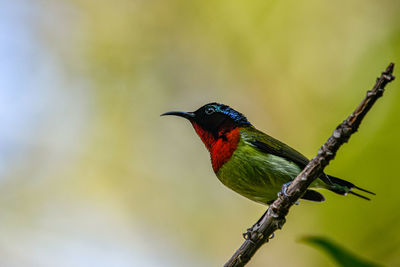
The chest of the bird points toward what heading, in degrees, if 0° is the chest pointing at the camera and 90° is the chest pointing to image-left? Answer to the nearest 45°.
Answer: approximately 90°
